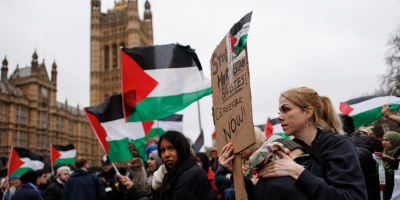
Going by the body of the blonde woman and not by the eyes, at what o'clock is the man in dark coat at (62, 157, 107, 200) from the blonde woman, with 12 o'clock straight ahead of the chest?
The man in dark coat is roughly at 1 o'clock from the blonde woman.

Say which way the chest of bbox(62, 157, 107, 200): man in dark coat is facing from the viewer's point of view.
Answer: away from the camera

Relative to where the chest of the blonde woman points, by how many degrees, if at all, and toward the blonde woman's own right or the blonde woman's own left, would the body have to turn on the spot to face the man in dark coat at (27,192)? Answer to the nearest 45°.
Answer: approximately 45° to the blonde woman's own right

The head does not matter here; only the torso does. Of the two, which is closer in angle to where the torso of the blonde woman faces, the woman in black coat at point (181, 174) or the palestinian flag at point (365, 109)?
the woman in black coat

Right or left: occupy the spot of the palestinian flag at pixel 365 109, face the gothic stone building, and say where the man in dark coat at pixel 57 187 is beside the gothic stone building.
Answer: left

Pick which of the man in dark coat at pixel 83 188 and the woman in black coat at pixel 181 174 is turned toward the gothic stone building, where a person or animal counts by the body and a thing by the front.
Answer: the man in dark coat

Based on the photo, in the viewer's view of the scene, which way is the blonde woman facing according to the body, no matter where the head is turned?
to the viewer's left

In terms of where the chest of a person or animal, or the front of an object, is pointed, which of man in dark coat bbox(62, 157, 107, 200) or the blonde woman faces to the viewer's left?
the blonde woman

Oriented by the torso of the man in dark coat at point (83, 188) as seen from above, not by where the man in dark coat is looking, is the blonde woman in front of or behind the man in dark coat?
behind

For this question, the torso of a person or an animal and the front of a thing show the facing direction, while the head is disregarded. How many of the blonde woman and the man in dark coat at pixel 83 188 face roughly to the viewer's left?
1
